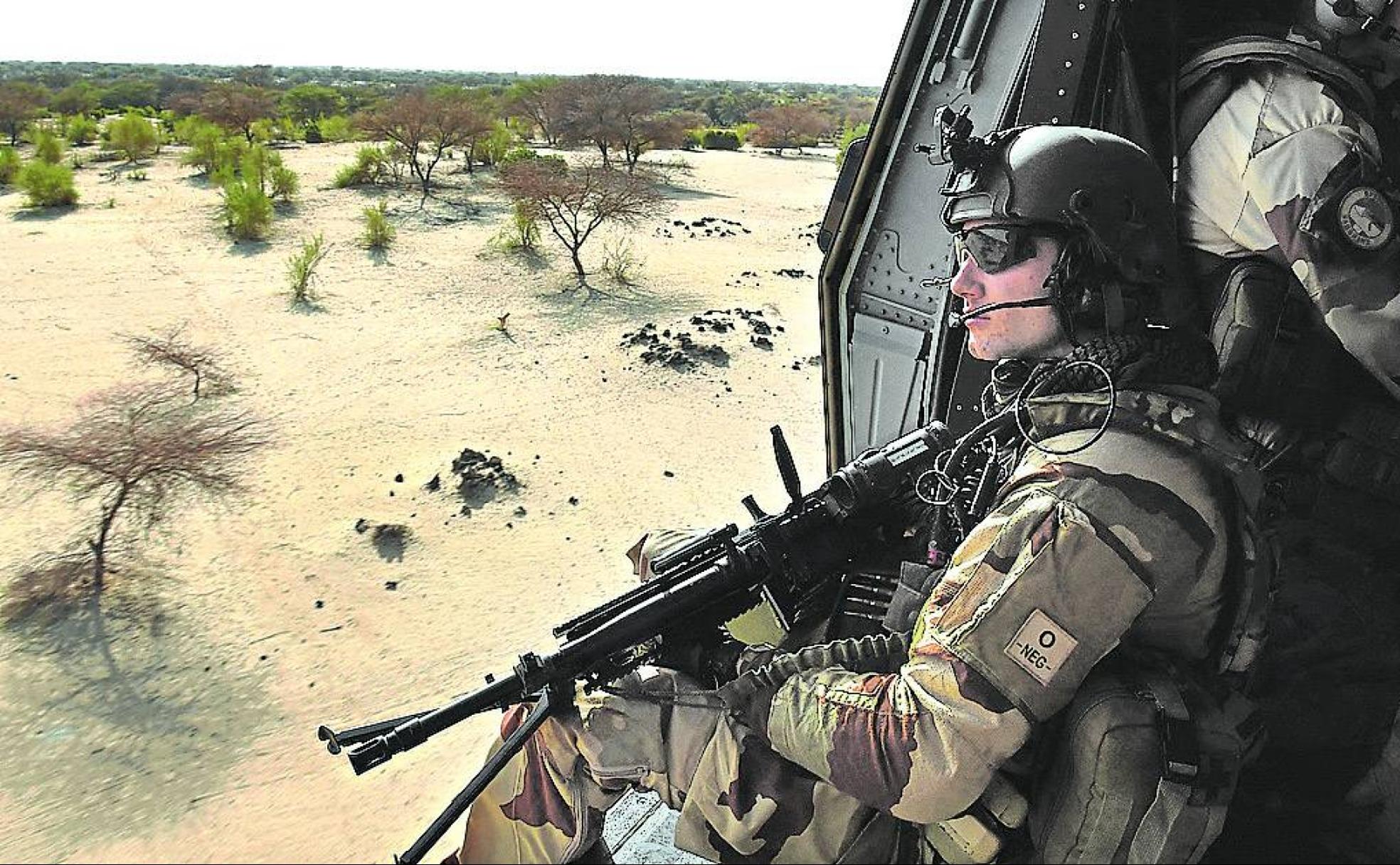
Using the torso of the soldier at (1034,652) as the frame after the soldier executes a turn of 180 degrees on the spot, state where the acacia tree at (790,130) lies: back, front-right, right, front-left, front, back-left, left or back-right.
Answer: left

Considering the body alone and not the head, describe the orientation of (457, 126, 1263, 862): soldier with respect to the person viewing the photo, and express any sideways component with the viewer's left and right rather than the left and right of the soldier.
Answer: facing to the left of the viewer

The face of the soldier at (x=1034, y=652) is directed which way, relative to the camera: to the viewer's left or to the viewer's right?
to the viewer's left

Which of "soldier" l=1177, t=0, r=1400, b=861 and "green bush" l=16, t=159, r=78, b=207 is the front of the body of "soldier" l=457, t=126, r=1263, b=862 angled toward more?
the green bush
